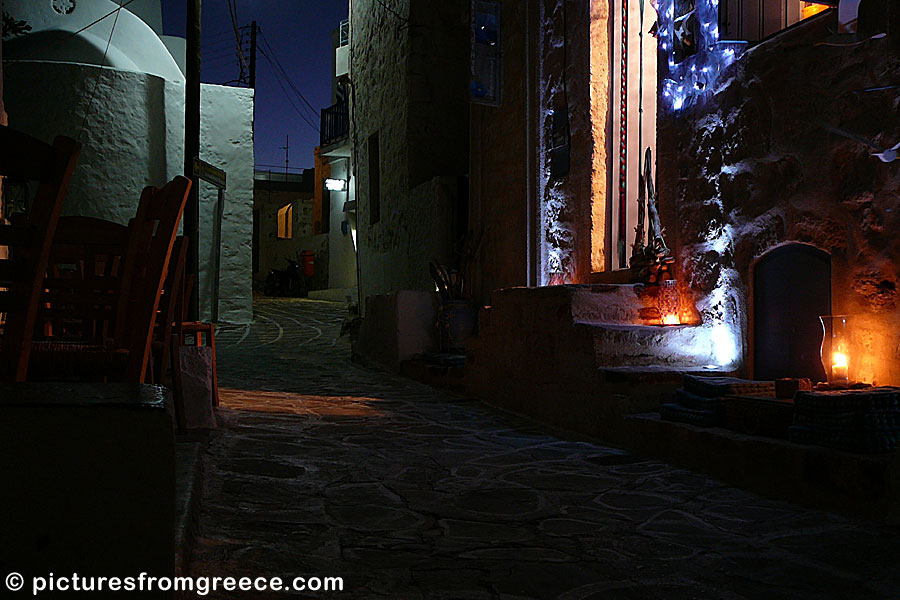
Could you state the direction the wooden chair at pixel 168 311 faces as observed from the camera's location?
facing to the left of the viewer

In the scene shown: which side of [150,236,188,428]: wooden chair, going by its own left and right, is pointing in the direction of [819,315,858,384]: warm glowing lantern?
back

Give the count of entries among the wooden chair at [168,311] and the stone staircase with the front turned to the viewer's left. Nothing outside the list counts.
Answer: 1

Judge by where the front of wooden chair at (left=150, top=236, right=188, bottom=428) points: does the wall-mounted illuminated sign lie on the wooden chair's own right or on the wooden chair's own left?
on the wooden chair's own right

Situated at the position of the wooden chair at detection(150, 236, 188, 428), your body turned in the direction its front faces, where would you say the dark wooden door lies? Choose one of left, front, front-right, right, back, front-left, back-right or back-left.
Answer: back
